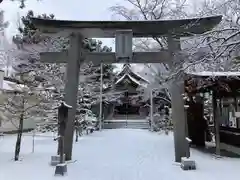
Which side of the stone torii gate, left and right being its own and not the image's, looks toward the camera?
front

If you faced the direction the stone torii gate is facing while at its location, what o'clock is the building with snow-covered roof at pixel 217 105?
The building with snow-covered roof is roughly at 8 o'clock from the stone torii gate.
